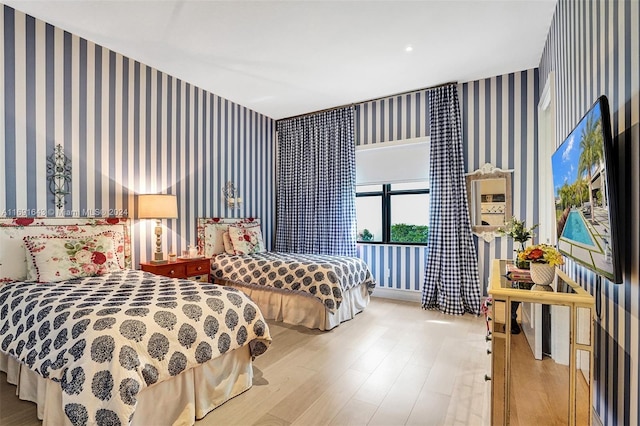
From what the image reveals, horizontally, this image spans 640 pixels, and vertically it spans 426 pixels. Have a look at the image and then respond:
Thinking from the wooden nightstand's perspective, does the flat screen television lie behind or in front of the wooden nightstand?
in front

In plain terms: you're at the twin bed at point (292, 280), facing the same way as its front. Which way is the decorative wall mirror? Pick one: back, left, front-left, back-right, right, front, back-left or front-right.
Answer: front-left

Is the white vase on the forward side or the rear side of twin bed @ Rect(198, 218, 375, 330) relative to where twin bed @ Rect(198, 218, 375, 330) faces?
on the forward side

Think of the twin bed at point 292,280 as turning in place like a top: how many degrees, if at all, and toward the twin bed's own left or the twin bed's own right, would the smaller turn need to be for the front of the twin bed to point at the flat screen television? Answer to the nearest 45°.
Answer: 0° — it already faces it

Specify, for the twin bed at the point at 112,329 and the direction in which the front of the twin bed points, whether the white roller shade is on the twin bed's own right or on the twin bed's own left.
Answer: on the twin bed's own left

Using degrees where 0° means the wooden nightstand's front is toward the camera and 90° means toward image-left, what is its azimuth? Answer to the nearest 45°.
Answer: approximately 315°

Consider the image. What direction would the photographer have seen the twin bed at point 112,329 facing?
facing the viewer and to the right of the viewer

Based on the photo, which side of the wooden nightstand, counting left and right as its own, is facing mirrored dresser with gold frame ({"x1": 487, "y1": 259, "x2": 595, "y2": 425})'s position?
front

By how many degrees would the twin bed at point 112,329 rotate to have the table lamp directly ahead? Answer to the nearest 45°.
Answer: approximately 135° to its left
